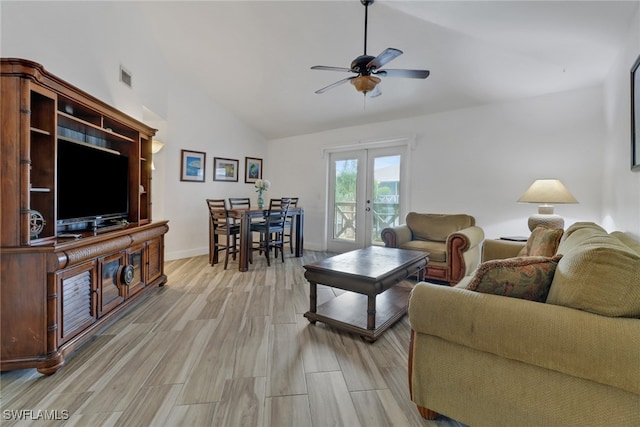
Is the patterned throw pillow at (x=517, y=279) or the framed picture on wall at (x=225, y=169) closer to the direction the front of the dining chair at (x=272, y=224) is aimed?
the framed picture on wall

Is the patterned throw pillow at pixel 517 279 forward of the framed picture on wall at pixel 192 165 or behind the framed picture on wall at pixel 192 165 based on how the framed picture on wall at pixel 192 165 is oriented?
forward

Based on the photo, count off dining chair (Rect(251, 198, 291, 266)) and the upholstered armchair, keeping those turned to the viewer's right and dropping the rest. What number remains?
0

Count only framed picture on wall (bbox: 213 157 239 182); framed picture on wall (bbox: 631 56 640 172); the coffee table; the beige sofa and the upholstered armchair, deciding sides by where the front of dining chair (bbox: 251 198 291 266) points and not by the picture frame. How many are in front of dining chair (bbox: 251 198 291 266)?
1

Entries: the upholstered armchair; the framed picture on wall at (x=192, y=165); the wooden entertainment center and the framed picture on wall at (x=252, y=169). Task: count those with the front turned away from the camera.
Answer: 0

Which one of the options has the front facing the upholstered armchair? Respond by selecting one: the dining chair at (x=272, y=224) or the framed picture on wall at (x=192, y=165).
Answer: the framed picture on wall

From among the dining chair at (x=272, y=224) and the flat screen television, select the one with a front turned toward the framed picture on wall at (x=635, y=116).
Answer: the flat screen television

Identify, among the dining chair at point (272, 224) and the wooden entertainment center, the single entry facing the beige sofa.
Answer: the wooden entertainment center

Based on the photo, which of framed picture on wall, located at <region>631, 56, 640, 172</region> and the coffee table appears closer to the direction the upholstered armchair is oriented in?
the coffee table

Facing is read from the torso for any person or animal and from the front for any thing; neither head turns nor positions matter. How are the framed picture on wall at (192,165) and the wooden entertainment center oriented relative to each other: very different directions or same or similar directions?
same or similar directions

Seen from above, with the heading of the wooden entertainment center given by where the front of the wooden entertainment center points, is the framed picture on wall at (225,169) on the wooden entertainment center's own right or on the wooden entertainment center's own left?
on the wooden entertainment center's own left

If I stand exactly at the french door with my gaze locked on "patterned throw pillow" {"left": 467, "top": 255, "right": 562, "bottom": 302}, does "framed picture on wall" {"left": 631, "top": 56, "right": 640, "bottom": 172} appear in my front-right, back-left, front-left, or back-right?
front-left

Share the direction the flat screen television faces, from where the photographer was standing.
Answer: facing the viewer and to the right of the viewer

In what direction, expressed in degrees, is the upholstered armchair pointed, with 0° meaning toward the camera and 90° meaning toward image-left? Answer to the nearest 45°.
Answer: approximately 45°

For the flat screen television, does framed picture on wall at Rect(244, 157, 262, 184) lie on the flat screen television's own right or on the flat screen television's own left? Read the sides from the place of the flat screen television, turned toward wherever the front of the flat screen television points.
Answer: on the flat screen television's own left

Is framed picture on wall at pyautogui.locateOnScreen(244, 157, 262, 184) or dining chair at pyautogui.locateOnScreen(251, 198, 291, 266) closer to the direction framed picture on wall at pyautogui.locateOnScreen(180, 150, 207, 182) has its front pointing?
the dining chair
